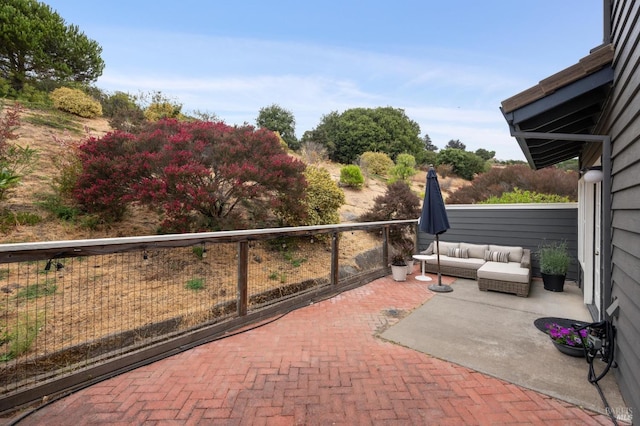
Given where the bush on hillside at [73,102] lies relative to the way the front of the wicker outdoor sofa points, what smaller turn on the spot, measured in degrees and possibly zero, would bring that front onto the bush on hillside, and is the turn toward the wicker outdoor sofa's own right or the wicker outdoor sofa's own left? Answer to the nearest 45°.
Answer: approximately 90° to the wicker outdoor sofa's own right

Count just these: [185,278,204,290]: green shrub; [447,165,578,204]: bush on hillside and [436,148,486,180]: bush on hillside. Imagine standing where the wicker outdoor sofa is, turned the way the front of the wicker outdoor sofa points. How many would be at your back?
2

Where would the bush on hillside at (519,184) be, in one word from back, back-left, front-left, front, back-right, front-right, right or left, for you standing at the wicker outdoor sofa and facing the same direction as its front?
back

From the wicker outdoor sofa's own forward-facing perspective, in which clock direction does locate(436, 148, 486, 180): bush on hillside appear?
The bush on hillside is roughly at 6 o'clock from the wicker outdoor sofa.

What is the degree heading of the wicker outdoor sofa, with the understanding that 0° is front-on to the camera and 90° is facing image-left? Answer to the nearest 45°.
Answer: approximately 0°

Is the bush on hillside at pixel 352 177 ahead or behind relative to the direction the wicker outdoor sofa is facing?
behind

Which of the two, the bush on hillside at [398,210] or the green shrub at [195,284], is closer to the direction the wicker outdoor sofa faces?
the green shrub

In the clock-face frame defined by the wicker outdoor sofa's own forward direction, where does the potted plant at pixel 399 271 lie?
The potted plant is roughly at 2 o'clock from the wicker outdoor sofa.

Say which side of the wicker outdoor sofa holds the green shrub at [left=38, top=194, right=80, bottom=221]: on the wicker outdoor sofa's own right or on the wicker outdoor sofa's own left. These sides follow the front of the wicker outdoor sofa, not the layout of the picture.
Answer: on the wicker outdoor sofa's own right

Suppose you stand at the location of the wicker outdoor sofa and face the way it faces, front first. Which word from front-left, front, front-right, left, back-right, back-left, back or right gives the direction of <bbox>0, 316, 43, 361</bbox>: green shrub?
front-right
